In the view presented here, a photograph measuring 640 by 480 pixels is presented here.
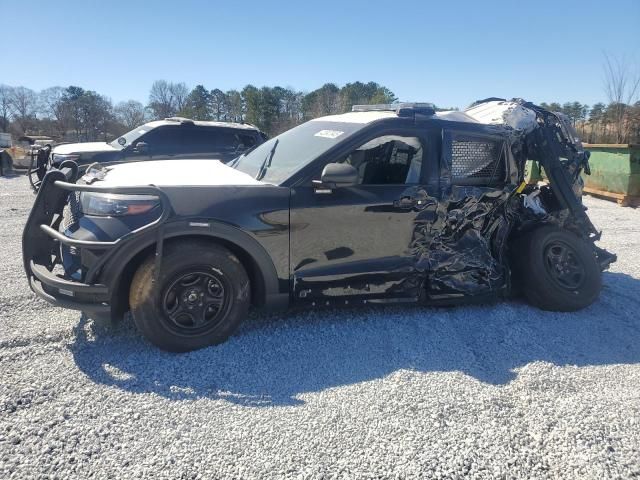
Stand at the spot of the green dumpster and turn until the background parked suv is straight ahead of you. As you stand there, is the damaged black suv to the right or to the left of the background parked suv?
left

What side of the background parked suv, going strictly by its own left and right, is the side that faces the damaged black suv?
left

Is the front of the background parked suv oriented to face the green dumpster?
no

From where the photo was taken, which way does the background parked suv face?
to the viewer's left
